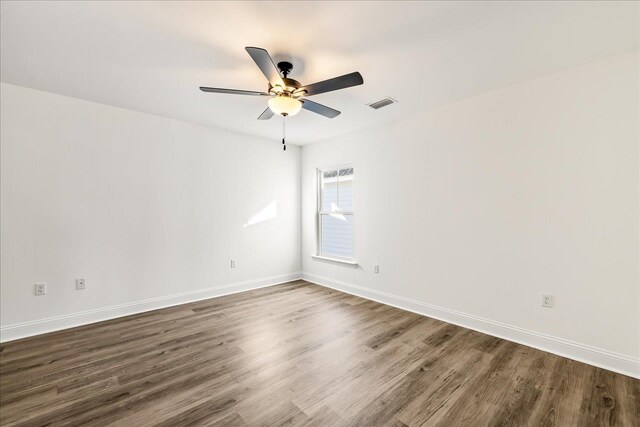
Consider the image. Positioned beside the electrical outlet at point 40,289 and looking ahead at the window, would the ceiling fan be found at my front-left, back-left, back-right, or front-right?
front-right

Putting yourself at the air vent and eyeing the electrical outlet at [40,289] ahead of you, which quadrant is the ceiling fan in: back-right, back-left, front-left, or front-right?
front-left

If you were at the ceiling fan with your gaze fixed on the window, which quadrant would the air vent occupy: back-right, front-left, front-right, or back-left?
front-right

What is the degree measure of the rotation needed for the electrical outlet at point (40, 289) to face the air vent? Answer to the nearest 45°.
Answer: approximately 45° to its left

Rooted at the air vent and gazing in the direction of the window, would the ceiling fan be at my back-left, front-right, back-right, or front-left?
back-left

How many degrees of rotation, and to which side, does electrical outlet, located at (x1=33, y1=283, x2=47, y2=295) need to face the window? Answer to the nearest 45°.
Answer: approximately 90° to its left

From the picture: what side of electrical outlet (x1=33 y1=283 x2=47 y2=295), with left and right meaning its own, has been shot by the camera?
front

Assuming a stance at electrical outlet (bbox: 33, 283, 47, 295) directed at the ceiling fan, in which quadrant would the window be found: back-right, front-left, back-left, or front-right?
front-left

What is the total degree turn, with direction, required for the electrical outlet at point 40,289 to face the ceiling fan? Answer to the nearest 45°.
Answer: approximately 45° to its left
